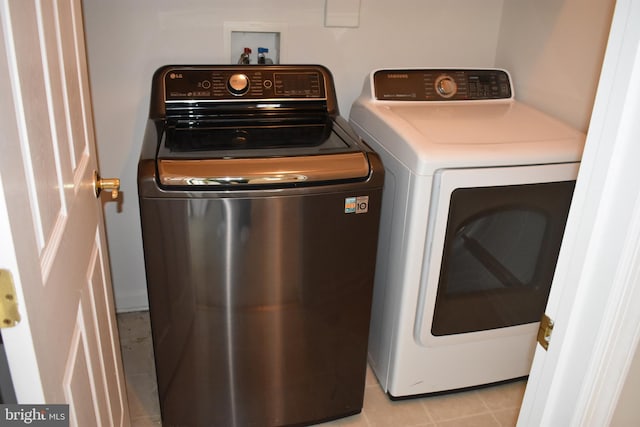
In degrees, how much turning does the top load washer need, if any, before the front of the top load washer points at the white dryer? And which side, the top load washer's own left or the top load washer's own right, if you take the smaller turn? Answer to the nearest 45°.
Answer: approximately 90° to the top load washer's own left

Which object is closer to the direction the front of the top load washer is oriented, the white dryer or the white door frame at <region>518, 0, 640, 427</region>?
the white door frame

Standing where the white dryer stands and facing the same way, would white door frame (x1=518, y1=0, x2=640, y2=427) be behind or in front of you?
in front

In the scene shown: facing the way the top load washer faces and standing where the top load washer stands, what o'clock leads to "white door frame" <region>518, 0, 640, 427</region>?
The white door frame is roughly at 11 o'clock from the top load washer.

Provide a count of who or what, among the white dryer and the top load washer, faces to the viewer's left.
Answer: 0

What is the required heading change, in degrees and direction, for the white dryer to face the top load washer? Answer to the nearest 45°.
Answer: approximately 90° to its right

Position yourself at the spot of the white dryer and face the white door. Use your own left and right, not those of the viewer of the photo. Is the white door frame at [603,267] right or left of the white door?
left

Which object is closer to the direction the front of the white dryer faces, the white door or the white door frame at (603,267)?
the white door frame

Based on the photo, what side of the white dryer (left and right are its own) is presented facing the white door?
right

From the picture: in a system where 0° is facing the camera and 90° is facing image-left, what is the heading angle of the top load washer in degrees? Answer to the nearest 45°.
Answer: approximately 0°
